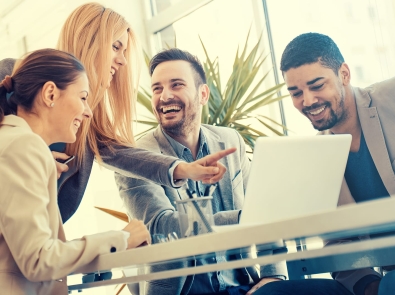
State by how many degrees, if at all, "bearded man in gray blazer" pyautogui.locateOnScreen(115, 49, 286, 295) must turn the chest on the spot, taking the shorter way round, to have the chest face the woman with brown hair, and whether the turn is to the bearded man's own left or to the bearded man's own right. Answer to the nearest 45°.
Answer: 0° — they already face them

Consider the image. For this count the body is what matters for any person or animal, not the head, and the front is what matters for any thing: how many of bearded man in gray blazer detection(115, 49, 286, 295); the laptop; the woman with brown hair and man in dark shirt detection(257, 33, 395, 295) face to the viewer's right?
1

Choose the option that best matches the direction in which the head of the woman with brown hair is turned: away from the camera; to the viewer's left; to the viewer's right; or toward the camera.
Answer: to the viewer's right

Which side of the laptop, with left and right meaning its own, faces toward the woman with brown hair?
left

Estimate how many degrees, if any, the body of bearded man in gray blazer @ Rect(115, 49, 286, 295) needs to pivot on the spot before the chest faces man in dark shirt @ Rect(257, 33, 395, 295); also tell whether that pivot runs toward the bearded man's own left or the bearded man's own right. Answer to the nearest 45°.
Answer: approximately 90° to the bearded man's own left

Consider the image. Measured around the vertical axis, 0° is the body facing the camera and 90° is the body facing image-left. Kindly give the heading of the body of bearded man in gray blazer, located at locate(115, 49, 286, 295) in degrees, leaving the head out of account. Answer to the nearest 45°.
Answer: approximately 0°

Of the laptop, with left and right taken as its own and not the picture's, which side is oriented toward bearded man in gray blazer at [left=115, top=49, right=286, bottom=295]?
front

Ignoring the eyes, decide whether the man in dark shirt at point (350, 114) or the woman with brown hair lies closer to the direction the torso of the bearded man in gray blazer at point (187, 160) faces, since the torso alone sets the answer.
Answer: the woman with brown hair

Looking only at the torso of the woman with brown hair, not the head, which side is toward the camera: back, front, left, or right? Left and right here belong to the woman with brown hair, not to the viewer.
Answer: right

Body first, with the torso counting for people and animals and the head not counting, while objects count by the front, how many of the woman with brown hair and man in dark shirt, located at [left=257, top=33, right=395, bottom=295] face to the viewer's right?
1

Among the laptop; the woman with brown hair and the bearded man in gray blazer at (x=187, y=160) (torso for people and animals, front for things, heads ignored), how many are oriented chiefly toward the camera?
1

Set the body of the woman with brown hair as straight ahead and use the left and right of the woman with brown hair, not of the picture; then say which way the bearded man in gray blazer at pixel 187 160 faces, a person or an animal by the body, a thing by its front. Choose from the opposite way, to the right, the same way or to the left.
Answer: to the right

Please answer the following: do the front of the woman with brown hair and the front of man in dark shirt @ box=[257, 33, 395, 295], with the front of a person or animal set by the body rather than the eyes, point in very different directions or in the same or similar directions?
very different directions

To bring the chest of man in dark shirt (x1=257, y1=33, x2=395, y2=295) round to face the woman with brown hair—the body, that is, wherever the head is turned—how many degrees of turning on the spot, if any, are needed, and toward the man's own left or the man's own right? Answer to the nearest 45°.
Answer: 0° — they already face them

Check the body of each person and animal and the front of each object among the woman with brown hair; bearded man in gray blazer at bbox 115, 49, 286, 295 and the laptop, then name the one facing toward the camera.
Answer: the bearded man in gray blazer

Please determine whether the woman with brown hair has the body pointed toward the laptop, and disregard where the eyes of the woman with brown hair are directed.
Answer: yes
